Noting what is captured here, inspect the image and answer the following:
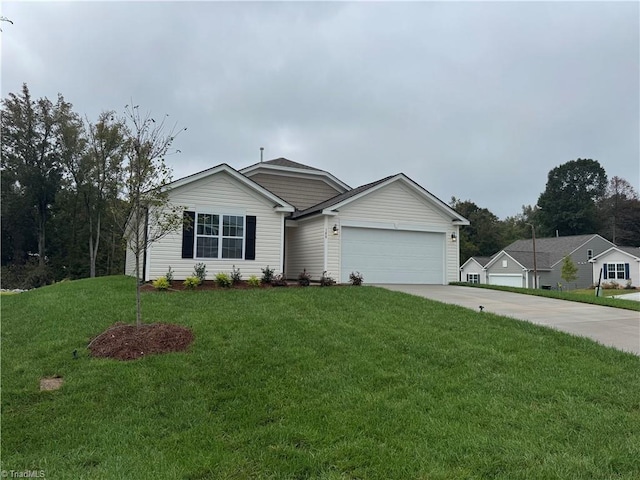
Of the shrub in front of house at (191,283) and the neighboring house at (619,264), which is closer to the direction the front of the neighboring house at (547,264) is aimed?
the shrub in front of house

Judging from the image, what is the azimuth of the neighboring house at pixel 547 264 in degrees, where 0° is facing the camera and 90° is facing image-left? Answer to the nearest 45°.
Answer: approximately 45°

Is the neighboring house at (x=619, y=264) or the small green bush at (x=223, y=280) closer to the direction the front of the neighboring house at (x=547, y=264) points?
the small green bush

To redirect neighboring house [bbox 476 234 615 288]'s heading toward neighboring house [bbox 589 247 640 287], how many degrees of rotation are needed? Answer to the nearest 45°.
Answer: approximately 135° to its left

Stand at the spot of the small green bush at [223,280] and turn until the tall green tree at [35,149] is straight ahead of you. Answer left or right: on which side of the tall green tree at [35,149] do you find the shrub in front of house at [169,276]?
left
